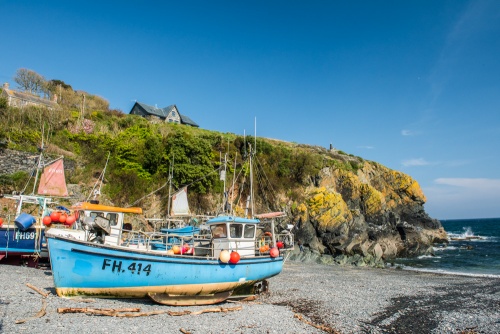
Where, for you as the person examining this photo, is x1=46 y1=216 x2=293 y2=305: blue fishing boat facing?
facing the viewer and to the left of the viewer

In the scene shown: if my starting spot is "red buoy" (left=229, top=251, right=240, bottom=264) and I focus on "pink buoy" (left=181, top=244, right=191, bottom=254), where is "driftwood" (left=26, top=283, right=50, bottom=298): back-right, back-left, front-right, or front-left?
front-left

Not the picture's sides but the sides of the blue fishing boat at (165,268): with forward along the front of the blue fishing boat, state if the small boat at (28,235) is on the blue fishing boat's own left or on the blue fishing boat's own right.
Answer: on the blue fishing boat's own right

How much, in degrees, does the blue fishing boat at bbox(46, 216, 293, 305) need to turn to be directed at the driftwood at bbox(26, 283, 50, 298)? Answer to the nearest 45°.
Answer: approximately 45° to its right

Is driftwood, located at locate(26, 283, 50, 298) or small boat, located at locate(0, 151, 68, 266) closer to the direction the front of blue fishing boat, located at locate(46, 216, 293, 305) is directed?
the driftwood
